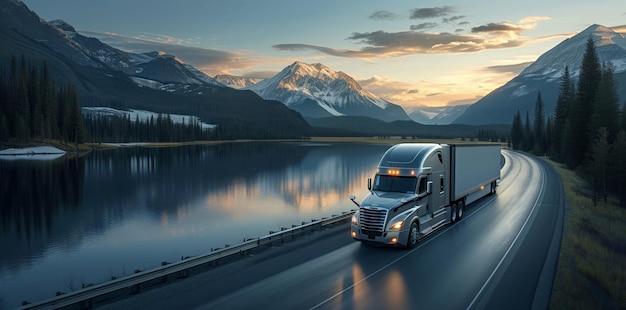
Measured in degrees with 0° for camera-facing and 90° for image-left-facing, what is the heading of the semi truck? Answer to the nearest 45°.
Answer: approximately 45°

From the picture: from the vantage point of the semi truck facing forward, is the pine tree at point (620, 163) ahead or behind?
behind
